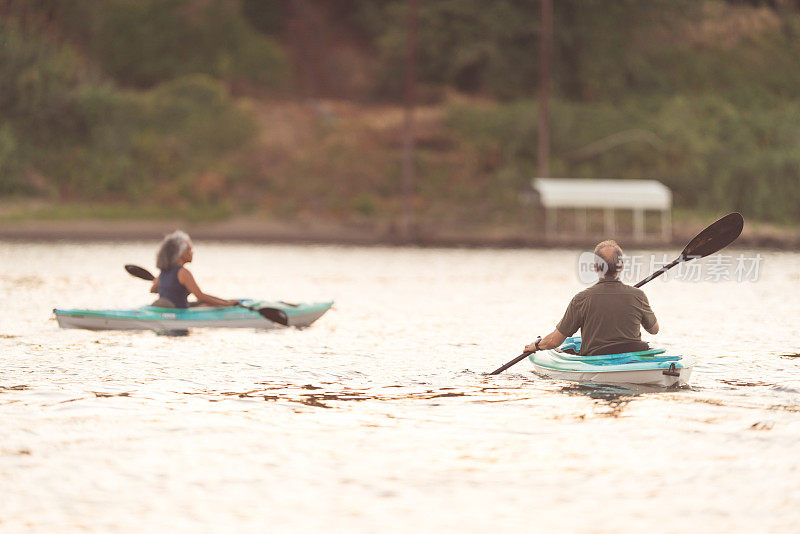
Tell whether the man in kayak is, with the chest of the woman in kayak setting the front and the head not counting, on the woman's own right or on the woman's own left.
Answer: on the woman's own right

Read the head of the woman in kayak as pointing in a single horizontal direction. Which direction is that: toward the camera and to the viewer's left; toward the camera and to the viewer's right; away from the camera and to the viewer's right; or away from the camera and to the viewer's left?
away from the camera and to the viewer's right

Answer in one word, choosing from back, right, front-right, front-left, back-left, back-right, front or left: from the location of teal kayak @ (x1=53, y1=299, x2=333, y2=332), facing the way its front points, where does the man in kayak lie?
front-right

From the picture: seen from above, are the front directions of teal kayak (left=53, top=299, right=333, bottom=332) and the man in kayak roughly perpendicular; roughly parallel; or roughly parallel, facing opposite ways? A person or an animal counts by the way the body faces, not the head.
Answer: roughly perpendicular

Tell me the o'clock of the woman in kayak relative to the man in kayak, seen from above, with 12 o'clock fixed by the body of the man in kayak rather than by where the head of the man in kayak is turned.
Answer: The woman in kayak is roughly at 10 o'clock from the man in kayak.

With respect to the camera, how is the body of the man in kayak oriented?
away from the camera

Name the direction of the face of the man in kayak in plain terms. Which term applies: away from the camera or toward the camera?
away from the camera

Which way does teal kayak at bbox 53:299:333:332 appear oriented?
to the viewer's right

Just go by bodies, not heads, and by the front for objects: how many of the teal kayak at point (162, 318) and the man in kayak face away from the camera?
1

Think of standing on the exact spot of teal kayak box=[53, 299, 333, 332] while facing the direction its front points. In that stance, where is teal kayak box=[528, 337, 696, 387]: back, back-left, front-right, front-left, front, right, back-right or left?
front-right

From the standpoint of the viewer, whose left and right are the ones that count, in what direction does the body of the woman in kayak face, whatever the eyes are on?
facing away from the viewer and to the right of the viewer

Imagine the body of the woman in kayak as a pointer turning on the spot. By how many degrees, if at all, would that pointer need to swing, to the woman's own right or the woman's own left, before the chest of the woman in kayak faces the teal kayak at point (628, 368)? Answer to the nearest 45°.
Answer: approximately 90° to the woman's own right
